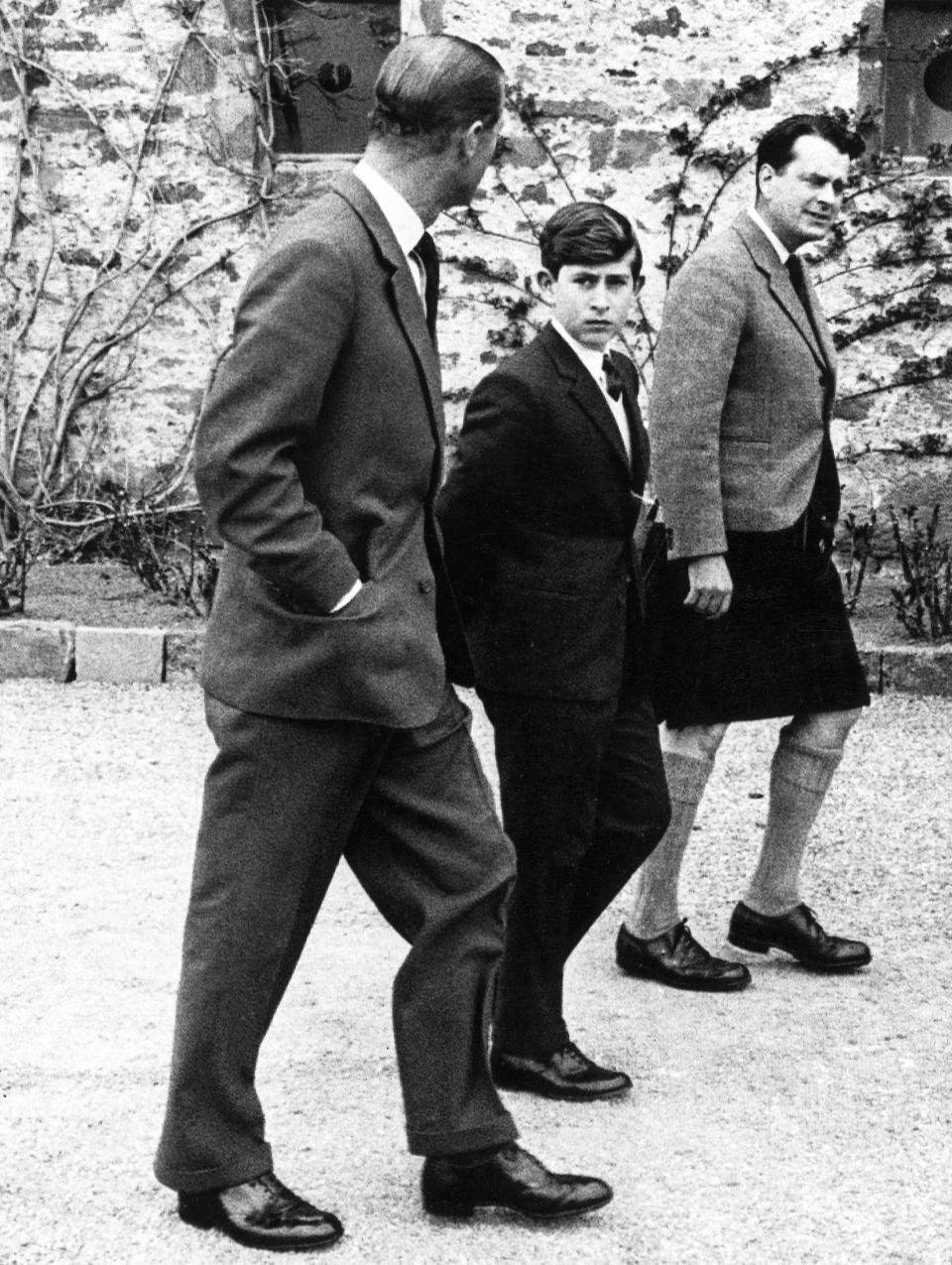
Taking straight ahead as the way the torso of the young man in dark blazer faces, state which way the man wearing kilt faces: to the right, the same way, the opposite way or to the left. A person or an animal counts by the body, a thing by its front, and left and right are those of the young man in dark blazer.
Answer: the same way

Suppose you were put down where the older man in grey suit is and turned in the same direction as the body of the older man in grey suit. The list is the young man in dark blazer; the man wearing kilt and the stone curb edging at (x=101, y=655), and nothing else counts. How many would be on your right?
0

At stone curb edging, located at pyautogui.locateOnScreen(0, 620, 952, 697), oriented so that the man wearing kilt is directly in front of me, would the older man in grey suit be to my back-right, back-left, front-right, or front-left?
front-right

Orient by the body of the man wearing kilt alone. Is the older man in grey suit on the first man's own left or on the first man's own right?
on the first man's own right

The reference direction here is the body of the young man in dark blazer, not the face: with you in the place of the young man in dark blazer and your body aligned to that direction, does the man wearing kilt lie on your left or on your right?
on your left

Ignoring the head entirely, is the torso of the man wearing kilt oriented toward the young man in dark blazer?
no

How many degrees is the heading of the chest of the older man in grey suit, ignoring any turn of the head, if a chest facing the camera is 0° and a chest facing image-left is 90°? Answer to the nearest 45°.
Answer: approximately 270°

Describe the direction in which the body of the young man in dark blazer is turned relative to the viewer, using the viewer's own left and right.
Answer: facing the viewer and to the right of the viewer

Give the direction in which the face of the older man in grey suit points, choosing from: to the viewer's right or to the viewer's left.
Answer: to the viewer's right

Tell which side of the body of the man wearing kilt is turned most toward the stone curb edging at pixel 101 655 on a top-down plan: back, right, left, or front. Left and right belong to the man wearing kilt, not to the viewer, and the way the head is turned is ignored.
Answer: back

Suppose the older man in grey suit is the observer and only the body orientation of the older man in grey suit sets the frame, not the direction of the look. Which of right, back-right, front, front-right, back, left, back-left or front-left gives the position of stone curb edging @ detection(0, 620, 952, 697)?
left

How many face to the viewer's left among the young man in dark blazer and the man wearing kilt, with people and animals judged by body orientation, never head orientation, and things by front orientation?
0
